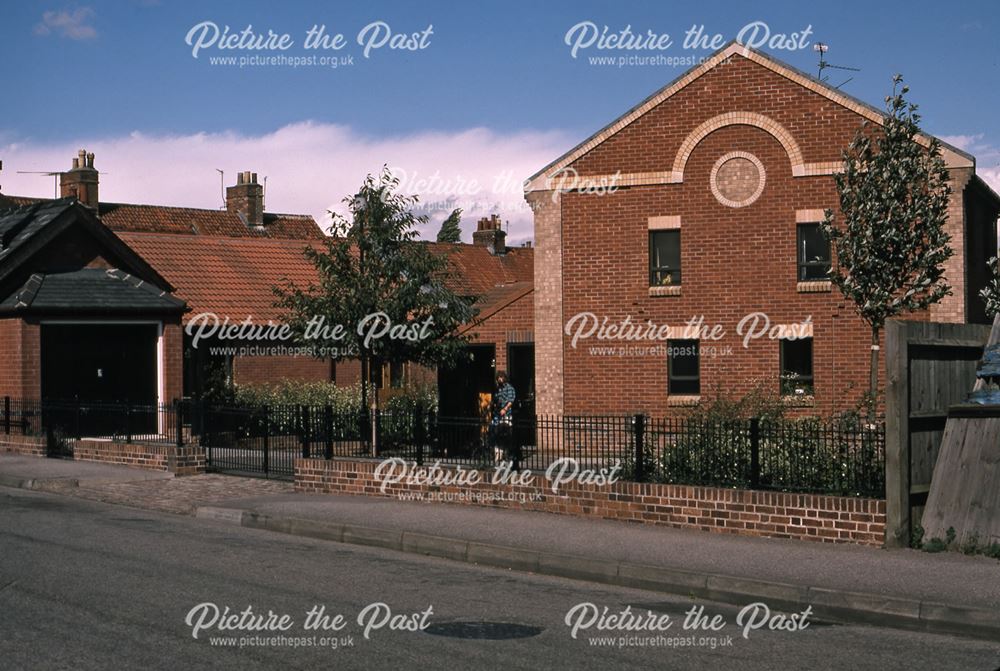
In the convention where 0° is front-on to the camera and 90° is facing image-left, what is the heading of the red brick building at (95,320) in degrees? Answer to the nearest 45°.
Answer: approximately 0°

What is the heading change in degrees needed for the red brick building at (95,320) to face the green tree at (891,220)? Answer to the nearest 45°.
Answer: approximately 45° to its left

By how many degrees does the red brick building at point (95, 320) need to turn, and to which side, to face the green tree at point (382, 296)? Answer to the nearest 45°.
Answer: approximately 45° to its left

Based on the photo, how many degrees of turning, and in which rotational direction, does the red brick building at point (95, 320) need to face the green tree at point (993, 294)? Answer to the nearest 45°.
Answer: approximately 45° to its left
